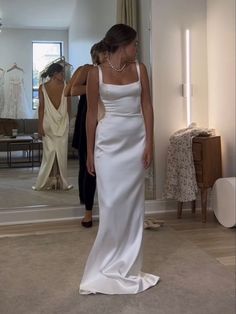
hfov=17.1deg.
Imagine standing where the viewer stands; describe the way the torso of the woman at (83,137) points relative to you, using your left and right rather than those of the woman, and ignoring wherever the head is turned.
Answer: facing the viewer and to the right of the viewer

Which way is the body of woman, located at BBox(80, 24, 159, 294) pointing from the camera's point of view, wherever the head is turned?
toward the camera

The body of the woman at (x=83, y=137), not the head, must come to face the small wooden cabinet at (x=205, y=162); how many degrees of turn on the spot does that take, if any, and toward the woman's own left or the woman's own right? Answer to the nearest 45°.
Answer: approximately 45° to the woman's own left

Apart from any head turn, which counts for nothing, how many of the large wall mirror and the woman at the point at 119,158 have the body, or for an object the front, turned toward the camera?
2

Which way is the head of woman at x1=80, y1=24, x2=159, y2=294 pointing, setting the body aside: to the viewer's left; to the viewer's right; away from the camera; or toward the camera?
to the viewer's right

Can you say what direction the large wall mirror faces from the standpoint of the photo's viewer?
facing the viewer

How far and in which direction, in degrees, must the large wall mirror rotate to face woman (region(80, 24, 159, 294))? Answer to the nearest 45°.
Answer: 0° — it already faces them

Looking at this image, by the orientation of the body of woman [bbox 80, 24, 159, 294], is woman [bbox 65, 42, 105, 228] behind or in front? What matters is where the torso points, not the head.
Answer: behind
